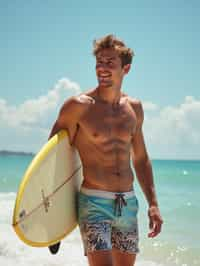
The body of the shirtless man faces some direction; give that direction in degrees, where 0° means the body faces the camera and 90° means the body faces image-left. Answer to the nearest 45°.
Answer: approximately 315°
